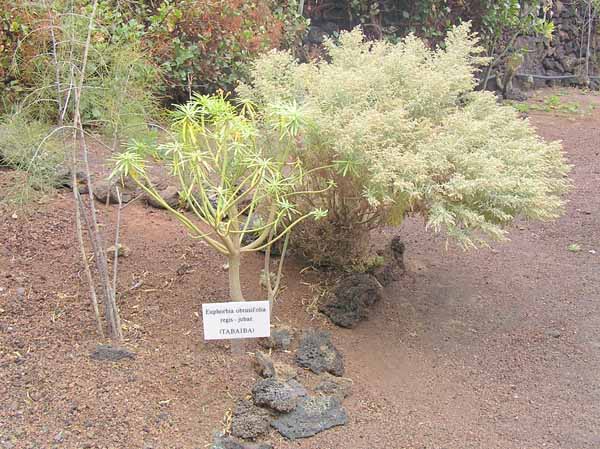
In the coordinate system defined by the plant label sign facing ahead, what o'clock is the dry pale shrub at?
The dry pale shrub is roughly at 8 o'clock from the plant label sign.

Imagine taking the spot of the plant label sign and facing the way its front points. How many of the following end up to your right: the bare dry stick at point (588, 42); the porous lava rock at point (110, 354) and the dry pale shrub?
1

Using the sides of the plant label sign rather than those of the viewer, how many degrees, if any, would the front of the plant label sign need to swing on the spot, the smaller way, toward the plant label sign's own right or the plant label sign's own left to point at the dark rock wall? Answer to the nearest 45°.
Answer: approximately 135° to the plant label sign's own left

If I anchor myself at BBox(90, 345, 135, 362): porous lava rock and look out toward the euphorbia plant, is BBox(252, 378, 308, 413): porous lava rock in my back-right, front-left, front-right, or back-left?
front-right

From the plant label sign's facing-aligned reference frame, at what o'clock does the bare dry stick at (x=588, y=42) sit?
The bare dry stick is roughly at 7 o'clock from the plant label sign.

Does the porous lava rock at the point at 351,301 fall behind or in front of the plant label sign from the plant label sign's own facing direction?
behind

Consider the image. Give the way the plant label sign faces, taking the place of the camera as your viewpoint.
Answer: facing the viewer

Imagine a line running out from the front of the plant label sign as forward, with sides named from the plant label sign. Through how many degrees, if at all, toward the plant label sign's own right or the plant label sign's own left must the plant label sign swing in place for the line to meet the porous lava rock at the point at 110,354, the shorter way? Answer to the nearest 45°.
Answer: approximately 90° to the plant label sign's own right

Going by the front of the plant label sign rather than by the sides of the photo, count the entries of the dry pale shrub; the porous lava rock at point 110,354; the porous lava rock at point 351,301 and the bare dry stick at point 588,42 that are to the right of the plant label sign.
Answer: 1

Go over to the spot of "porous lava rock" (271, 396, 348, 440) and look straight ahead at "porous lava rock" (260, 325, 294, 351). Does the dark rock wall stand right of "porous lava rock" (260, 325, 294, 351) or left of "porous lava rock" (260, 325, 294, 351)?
right
